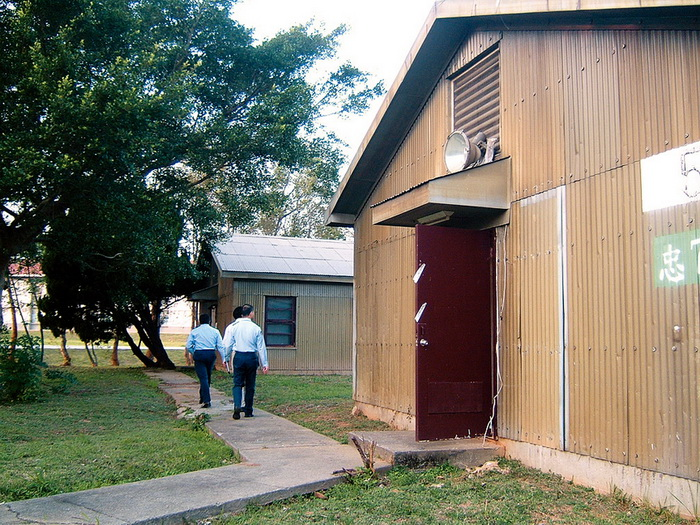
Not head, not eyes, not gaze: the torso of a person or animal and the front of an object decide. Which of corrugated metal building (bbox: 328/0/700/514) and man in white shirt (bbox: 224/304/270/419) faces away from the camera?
the man in white shirt

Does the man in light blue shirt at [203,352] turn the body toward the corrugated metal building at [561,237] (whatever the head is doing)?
no

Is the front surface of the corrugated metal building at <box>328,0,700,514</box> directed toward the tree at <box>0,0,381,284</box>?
no

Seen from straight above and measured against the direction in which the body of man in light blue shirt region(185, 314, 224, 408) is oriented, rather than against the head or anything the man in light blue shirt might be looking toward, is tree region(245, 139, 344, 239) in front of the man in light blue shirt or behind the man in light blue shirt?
in front

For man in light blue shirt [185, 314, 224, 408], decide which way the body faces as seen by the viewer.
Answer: away from the camera

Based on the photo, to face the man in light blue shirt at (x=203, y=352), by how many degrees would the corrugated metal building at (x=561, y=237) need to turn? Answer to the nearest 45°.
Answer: approximately 90° to its right

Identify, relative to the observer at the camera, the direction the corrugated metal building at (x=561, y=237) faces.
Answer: facing the viewer and to the left of the viewer

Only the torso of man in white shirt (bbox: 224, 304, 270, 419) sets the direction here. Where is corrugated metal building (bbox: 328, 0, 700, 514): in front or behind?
behind

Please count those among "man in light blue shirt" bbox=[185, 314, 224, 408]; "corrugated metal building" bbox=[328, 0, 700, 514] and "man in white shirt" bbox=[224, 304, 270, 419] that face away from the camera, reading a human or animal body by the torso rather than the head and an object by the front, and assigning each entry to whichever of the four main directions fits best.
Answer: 2

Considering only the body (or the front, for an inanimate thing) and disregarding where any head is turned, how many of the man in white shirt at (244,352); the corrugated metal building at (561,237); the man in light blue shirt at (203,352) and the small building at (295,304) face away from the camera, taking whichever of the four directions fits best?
2

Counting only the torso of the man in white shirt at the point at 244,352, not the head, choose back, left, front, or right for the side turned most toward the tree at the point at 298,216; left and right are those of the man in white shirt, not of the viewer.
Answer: front

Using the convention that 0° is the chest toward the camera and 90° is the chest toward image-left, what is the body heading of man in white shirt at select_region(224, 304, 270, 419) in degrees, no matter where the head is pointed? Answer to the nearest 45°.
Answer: approximately 180°

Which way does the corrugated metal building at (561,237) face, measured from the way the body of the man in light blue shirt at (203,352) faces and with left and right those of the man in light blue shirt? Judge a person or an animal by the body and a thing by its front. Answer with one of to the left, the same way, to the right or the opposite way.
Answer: to the left

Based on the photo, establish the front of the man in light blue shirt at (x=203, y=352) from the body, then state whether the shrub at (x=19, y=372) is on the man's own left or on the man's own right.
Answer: on the man's own left

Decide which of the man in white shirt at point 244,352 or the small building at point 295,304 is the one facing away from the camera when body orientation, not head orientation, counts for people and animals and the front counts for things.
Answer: the man in white shirt

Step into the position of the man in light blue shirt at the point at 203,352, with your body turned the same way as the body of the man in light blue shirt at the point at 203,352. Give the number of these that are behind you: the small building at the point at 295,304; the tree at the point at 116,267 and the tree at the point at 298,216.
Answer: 0
